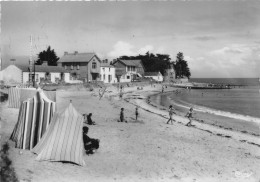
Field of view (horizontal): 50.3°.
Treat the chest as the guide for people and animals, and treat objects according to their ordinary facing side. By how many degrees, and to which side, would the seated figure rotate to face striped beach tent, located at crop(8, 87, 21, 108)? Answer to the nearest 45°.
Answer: approximately 135° to its left

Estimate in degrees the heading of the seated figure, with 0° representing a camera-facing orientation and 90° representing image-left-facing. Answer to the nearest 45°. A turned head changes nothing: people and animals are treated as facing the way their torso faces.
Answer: approximately 270°
